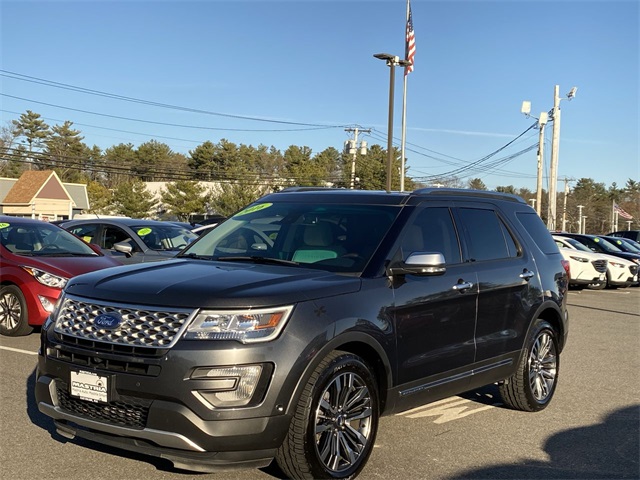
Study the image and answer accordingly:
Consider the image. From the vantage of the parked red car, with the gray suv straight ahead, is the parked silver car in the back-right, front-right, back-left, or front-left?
back-left

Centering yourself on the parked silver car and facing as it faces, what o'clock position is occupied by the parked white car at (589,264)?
The parked white car is roughly at 10 o'clock from the parked silver car.

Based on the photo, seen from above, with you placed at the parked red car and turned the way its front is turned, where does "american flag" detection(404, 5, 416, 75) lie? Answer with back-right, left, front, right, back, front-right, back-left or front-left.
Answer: left

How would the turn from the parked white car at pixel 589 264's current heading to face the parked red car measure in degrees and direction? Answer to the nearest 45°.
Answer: approximately 90° to its right

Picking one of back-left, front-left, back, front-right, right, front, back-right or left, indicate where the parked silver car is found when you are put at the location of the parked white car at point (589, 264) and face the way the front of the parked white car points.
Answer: right

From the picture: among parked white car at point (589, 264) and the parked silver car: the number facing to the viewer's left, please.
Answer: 0

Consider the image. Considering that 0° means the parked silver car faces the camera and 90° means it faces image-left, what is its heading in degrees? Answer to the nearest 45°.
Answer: approximately 315°

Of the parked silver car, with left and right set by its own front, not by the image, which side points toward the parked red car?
right
